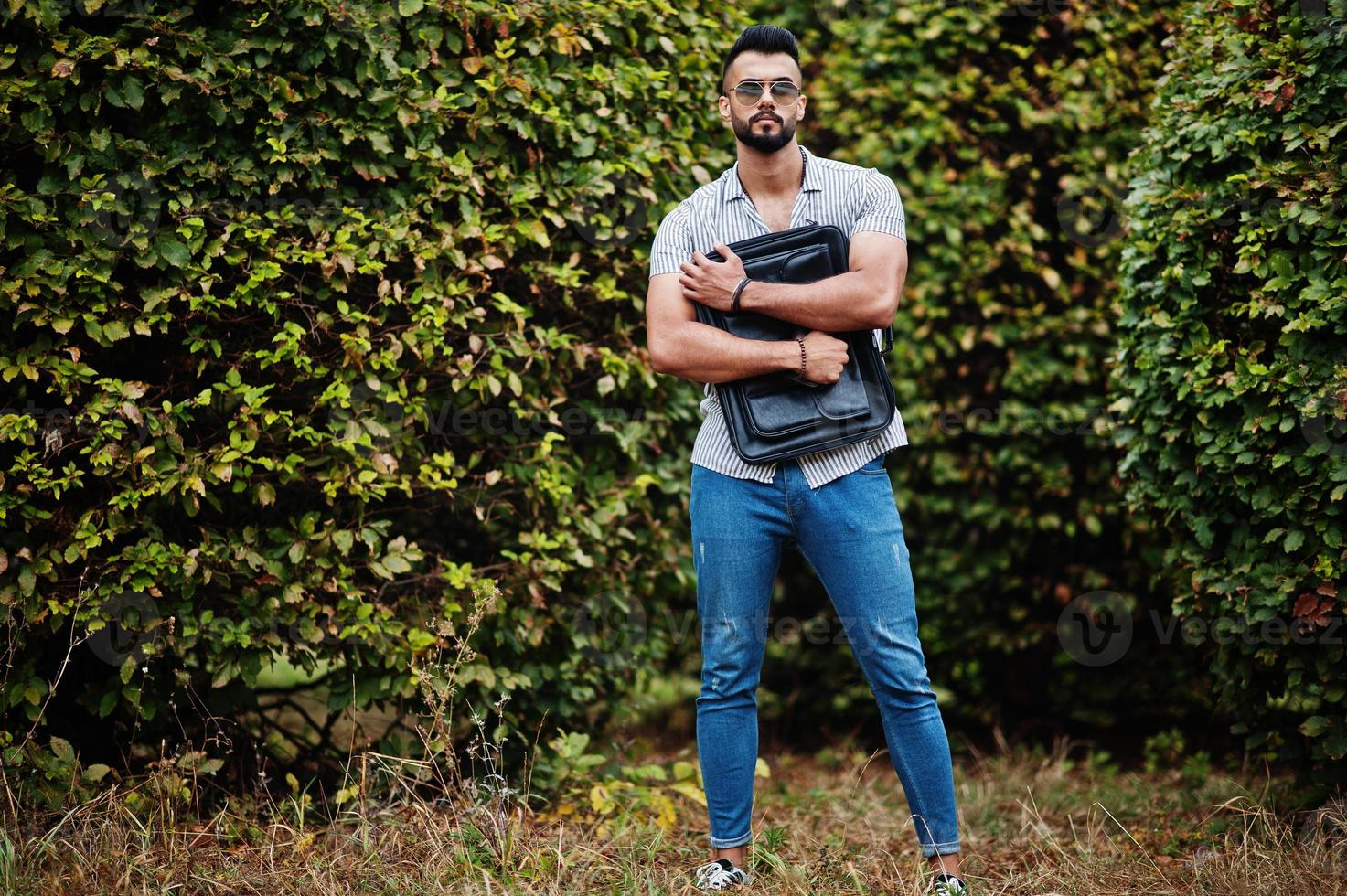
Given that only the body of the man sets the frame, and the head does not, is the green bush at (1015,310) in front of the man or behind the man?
behind

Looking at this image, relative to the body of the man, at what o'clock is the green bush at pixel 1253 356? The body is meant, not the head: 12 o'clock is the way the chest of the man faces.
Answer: The green bush is roughly at 8 o'clock from the man.

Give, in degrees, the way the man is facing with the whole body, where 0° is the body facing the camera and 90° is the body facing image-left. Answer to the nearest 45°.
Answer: approximately 0°

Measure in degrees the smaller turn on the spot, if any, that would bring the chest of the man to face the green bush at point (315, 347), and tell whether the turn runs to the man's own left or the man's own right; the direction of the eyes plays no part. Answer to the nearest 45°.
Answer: approximately 90° to the man's own right
